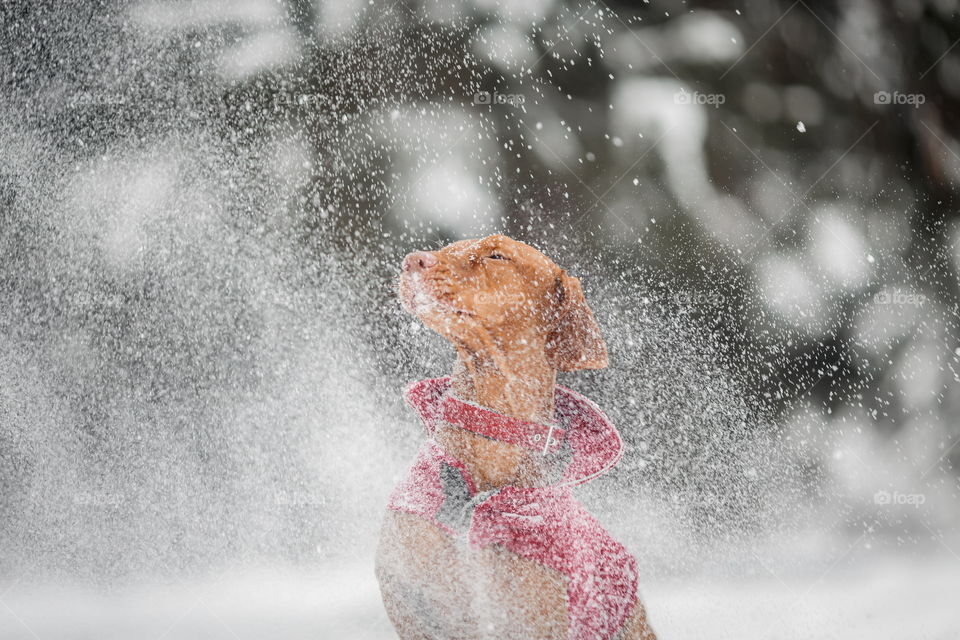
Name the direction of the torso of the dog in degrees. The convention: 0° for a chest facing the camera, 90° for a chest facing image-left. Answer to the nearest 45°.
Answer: approximately 45°
